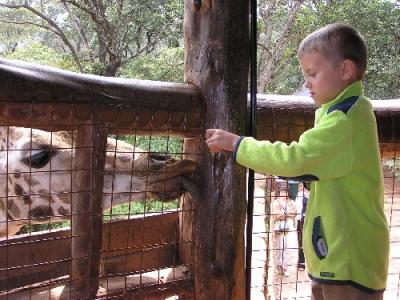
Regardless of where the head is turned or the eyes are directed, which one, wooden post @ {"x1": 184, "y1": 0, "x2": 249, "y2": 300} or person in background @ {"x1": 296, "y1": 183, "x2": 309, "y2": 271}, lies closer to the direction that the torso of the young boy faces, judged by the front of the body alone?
the wooden post

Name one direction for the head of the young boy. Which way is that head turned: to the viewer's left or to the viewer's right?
to the viewer's left

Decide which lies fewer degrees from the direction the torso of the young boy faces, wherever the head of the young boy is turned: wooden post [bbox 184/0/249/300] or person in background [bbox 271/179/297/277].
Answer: the wooden post

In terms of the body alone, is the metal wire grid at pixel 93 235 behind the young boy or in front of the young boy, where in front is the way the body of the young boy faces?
in front

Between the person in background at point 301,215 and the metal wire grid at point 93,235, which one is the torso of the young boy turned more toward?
the metal wire grid

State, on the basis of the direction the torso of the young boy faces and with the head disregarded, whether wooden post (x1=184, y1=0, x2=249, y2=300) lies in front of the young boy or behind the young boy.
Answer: in front

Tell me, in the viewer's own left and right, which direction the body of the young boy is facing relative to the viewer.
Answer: facing to the left of the viewer

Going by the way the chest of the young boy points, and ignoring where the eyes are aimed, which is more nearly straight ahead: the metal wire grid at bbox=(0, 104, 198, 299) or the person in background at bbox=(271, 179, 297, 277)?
the metal wire grid

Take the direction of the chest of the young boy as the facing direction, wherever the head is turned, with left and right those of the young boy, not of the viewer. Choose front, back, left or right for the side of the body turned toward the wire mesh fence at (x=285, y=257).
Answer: right

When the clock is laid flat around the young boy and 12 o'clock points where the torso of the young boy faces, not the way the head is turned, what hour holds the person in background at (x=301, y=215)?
The person in background is roughly at 3 o'clock from the young boy.
